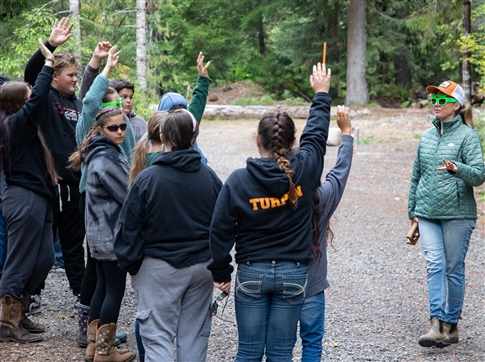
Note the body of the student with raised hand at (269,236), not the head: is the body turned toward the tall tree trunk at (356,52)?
yes

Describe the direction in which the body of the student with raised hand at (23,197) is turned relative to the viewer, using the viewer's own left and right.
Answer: facing to the right of the viewer

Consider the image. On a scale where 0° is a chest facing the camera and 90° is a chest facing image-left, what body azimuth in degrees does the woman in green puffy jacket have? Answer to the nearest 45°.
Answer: approximately 45°

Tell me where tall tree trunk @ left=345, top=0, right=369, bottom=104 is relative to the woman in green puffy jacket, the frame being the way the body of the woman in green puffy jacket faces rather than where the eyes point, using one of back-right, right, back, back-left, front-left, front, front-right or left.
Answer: back-right

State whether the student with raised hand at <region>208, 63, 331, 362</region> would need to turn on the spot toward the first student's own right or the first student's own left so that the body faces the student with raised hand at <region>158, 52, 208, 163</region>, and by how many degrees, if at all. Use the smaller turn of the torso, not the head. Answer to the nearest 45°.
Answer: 0° — they already face them

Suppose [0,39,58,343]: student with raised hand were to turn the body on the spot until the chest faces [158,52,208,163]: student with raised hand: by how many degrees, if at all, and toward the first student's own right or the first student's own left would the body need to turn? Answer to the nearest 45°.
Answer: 0° — they already face them

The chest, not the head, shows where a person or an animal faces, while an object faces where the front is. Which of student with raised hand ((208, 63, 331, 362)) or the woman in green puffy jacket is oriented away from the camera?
the student with raised hand

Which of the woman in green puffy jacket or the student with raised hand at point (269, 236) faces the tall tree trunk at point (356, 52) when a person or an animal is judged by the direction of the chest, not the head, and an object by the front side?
the student with raised hand

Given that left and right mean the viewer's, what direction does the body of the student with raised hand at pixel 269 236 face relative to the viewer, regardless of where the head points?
facing away from the viewer

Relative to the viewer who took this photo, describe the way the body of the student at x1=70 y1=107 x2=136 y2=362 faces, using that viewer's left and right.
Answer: facing to the right of the viewer

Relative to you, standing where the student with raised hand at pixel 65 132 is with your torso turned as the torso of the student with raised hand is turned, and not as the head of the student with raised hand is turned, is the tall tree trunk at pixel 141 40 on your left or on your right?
on your left

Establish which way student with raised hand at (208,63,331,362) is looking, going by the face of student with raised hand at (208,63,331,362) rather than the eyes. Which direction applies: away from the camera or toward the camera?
away from the camera

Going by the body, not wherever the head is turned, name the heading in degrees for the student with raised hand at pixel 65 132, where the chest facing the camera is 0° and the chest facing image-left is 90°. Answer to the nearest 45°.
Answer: approximately 315°
